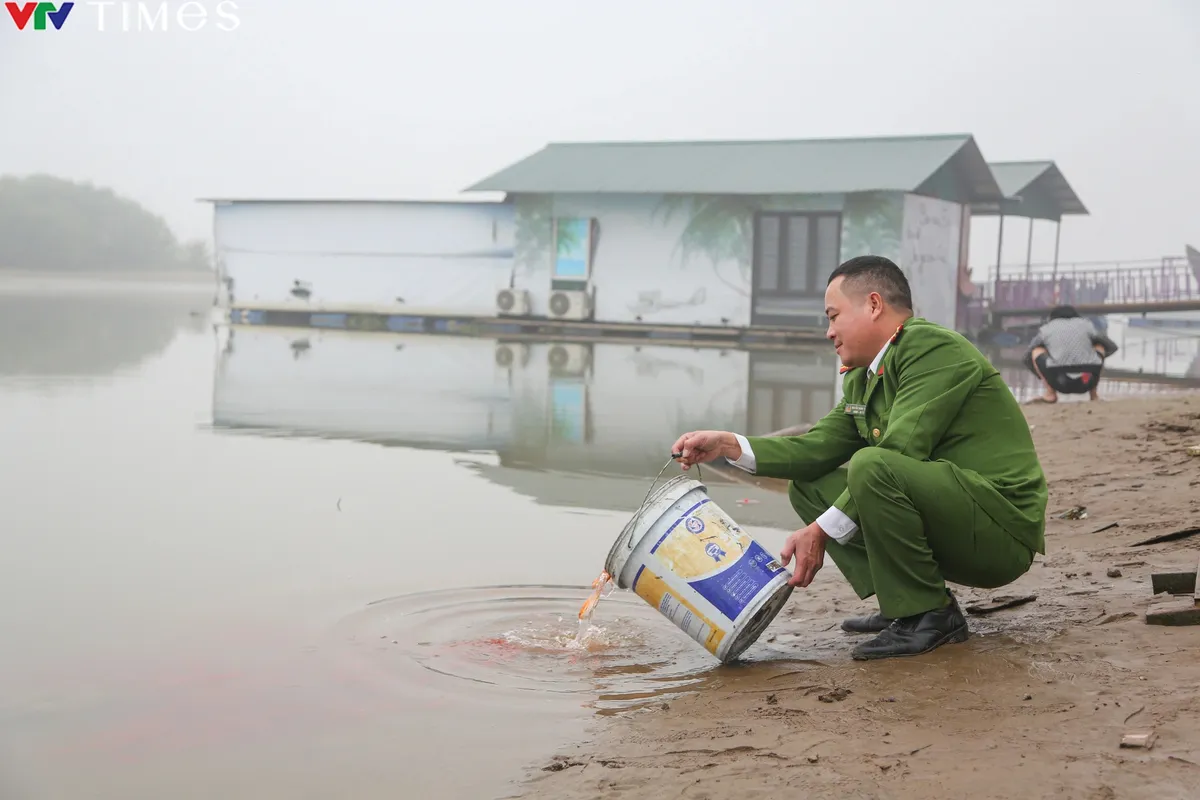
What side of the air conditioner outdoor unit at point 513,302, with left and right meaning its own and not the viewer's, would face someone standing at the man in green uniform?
front

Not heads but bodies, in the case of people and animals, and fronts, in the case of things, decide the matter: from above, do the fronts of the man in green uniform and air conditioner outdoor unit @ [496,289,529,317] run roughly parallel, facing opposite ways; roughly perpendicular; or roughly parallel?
roughly perpendicular

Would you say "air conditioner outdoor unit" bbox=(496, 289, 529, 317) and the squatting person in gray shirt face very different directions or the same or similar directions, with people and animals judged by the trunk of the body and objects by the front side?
very different directions

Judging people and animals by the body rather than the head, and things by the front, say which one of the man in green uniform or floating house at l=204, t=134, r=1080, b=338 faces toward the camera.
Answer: the floating house

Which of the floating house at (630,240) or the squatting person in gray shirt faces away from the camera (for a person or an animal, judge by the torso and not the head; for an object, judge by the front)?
the squatting person in gray shirt

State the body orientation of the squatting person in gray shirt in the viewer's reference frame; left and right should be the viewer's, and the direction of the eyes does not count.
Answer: facing away from the viewer

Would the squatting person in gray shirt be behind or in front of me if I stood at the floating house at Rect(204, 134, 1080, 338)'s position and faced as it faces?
in front

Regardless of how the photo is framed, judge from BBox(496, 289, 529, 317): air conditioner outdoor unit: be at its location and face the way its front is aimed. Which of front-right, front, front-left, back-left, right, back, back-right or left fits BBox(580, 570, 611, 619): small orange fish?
front

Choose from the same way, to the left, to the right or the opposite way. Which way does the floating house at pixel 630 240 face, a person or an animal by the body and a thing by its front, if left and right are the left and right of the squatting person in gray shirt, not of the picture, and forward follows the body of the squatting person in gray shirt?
the opposite way

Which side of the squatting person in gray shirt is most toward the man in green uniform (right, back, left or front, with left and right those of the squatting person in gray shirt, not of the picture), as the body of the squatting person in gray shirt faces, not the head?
back

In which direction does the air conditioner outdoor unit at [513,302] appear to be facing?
toward the camera

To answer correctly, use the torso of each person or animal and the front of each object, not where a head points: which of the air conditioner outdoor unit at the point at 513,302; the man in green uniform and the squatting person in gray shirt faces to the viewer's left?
the man in green uniform

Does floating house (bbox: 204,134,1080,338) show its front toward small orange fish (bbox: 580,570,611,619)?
yes

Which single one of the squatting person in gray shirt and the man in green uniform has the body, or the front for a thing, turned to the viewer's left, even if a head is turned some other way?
the man in green uniform

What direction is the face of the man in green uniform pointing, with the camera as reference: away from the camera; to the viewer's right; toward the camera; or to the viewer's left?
to the viewer's left

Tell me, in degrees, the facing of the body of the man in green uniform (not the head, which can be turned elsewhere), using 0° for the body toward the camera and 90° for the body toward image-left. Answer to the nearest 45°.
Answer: approximately 90°

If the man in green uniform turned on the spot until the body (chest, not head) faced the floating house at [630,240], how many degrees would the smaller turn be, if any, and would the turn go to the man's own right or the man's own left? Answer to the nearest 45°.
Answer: approximately 90° to the man's own right
